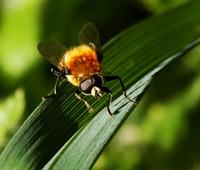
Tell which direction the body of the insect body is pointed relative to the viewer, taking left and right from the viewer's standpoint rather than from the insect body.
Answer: facing the viewer and to the right of the viewer
